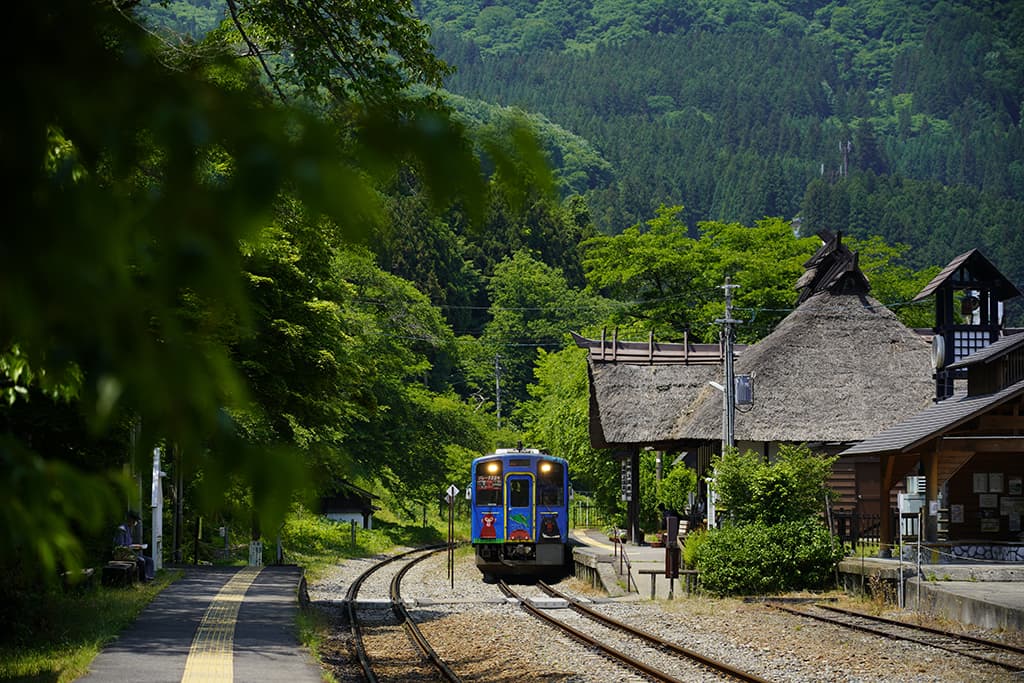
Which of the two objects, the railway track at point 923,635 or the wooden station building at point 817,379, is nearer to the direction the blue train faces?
the railway track

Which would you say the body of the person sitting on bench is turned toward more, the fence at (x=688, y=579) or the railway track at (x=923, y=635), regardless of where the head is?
the fence

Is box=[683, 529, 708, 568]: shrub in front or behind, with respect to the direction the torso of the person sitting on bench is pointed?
in front

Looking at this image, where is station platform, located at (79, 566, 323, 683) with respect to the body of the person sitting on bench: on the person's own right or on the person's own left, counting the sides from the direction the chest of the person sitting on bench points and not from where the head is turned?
on the person's own right

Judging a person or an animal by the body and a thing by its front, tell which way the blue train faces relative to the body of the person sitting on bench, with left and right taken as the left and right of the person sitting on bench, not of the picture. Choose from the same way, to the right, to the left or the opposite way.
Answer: to the right

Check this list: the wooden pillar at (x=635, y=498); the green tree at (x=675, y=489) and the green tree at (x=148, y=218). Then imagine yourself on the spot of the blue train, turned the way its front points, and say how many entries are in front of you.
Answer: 1

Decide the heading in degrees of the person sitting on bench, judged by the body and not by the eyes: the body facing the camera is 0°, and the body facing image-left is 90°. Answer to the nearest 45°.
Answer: approximately 270°

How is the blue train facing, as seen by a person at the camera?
facing the viewer

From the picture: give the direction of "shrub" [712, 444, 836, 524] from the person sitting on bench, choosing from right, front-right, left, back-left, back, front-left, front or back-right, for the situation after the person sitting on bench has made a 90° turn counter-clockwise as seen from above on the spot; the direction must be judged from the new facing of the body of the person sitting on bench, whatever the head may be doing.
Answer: right

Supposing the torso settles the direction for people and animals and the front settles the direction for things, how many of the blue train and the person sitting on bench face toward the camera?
1

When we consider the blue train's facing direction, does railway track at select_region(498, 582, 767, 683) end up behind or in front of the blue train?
in front

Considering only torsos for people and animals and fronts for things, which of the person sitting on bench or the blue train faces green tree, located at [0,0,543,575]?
the blue train
